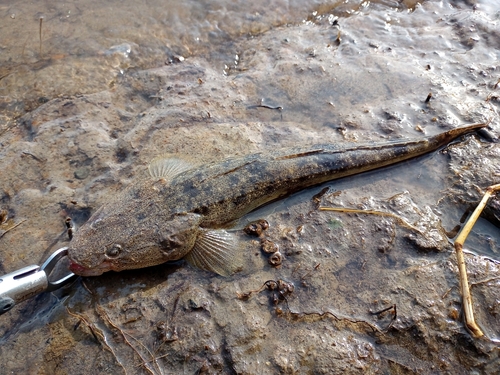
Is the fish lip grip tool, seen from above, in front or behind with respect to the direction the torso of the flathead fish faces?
in front

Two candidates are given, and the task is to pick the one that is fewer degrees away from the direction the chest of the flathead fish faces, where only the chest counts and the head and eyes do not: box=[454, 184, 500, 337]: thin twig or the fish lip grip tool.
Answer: the fish lip grip tool

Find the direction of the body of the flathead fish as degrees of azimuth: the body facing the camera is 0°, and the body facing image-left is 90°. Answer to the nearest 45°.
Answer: approximately 45°

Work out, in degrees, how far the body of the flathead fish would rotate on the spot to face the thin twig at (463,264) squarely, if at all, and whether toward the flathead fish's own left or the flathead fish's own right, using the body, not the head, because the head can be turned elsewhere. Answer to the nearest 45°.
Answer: approximately 135° to the flathead fish's own left
